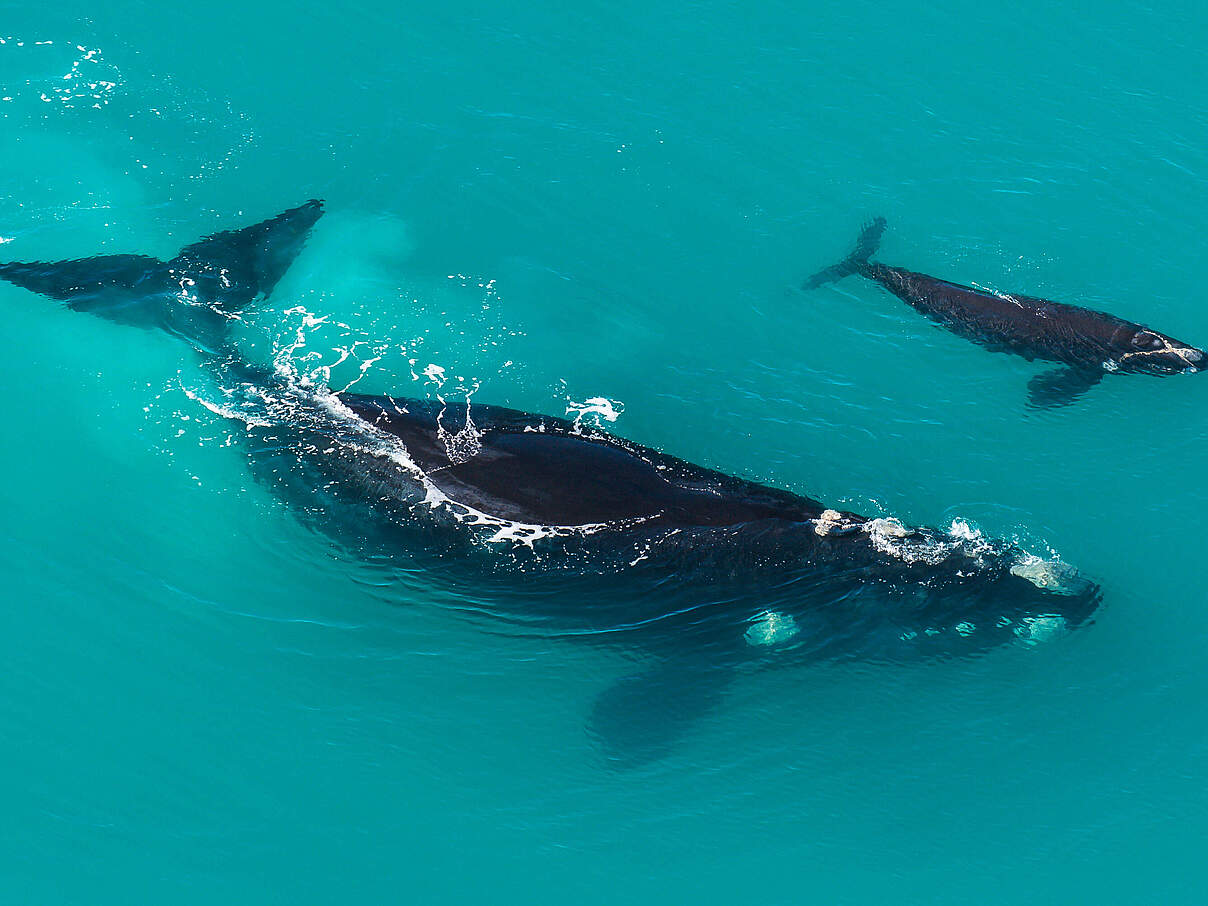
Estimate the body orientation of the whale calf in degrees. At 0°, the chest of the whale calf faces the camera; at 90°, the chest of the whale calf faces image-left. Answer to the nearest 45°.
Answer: approximately 315°

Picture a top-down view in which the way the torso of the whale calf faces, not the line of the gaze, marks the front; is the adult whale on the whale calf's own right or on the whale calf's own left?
on the whale calf's own right

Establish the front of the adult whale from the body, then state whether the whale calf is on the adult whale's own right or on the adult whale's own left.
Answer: on the adult whale's own left

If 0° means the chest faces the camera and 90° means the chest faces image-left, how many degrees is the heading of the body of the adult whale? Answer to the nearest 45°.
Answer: approximately 315°
